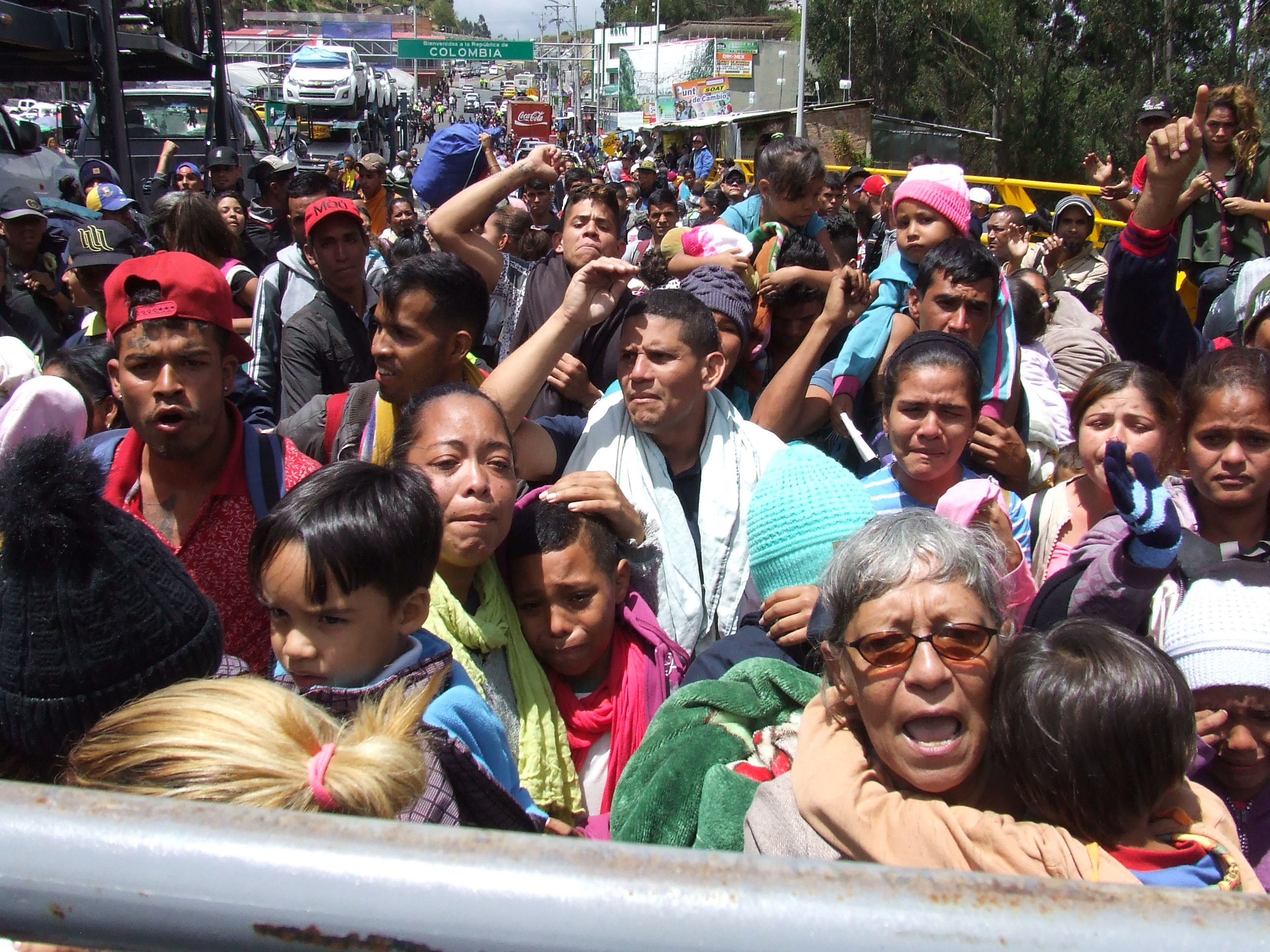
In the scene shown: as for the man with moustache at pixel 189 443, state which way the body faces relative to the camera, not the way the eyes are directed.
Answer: toward the camera

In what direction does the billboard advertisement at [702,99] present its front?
toward the camera

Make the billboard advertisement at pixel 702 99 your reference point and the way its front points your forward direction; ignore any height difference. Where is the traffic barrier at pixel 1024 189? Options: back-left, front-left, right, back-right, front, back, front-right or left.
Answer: front

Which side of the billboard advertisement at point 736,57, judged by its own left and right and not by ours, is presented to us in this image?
front

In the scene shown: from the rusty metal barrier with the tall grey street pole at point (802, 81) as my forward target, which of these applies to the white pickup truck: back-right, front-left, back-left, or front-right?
front-left

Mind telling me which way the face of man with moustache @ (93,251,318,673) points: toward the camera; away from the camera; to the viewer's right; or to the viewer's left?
toward the camera
